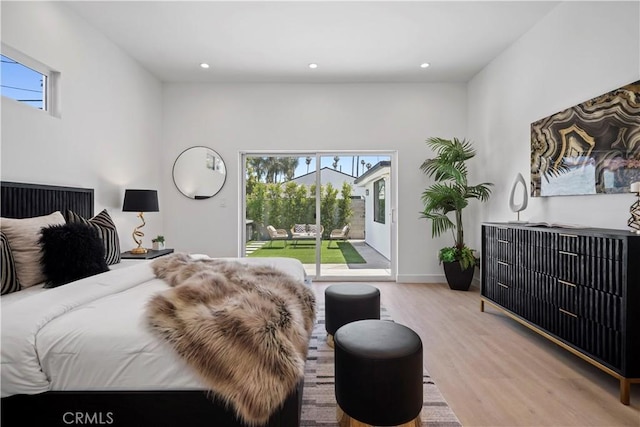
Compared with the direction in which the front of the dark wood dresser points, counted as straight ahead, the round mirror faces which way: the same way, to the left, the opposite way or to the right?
to the left

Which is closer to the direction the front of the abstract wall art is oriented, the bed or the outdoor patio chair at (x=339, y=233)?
the bed

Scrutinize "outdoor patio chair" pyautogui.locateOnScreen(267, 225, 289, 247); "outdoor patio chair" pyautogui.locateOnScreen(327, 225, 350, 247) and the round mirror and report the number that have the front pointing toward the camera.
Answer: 1

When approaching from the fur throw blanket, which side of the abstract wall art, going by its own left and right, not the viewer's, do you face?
front

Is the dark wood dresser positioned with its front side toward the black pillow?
yes

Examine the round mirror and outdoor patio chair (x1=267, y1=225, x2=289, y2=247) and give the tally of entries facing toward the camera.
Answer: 1

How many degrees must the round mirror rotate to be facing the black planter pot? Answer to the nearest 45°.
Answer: approximately 45° to its left

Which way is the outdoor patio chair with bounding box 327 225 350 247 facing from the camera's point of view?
to the viewer's left

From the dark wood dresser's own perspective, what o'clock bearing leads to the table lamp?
The table lamp is roughly at 1 o'clock from the dark wood dresser.

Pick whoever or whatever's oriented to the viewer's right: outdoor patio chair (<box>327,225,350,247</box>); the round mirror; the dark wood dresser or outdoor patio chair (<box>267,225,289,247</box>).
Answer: outdoor patio chair (<box>267,225,289,247</box>)

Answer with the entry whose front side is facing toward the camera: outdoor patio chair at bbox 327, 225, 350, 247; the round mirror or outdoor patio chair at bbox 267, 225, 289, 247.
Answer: the round mirror

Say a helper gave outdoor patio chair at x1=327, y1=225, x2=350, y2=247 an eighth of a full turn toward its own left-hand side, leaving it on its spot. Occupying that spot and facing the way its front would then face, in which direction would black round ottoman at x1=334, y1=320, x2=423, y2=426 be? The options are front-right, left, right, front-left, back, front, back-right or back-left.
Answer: front-left

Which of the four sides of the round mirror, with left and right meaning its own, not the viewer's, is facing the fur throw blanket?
front

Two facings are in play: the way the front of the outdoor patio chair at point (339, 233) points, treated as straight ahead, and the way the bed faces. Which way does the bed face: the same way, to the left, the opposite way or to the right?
the opposite way

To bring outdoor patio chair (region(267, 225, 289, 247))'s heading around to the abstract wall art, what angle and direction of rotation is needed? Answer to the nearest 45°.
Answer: approximately 45° to its right
